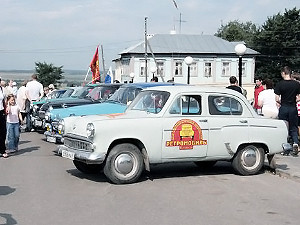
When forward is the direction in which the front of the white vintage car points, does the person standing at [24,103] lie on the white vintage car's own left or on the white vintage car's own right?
on the white vintage car's own right

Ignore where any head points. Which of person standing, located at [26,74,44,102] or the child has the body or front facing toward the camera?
the child

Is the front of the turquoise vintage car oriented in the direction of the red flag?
no

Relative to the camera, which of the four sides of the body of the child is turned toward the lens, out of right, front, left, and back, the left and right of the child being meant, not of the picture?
front

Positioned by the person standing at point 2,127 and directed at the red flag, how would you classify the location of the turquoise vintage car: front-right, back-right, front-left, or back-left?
front-right

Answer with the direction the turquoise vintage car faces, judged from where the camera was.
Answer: facing the viewer and to the left of the viewer

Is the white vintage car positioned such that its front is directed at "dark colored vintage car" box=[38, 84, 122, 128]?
no

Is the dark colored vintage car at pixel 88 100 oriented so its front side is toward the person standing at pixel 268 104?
no

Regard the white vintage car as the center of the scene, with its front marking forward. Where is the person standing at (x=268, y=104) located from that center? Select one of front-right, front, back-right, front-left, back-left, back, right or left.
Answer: back

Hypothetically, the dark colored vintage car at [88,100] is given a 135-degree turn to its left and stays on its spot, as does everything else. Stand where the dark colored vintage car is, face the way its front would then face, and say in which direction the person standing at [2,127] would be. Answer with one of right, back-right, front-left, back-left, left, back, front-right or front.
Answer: back-right
